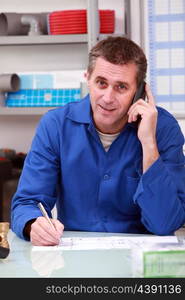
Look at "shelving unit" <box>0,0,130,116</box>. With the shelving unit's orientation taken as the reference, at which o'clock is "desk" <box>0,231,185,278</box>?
The desk is roughly at 12 o'clock from the shelving unit.

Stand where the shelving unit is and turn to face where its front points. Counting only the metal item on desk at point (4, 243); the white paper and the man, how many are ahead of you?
3

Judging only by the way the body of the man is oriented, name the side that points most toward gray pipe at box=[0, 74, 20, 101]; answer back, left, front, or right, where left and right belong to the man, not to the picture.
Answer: back

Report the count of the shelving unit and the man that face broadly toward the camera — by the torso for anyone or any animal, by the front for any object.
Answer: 2

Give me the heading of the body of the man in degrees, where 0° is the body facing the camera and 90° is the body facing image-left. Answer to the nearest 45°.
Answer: approximately 0°
